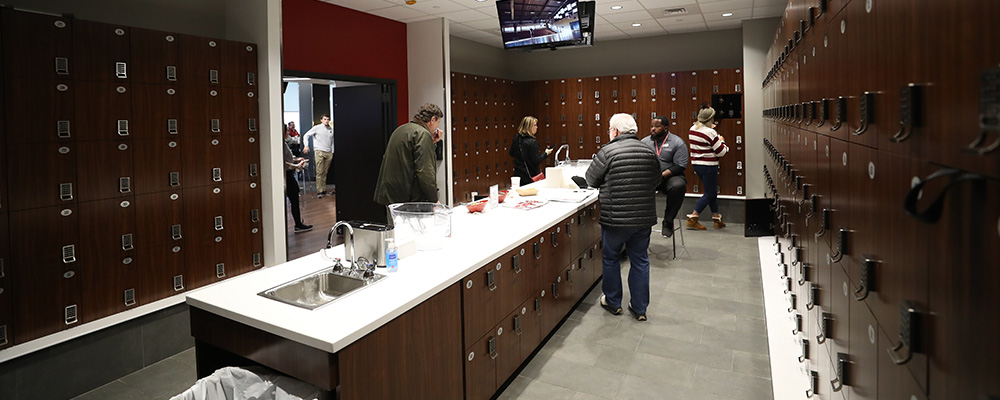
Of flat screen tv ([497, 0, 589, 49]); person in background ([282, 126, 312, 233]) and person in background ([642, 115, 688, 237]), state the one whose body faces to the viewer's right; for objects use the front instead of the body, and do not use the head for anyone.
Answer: person in background ([282, 126, 312, 233])

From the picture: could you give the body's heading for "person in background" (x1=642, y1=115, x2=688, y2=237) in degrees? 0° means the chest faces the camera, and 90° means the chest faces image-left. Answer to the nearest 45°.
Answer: approximately 45°

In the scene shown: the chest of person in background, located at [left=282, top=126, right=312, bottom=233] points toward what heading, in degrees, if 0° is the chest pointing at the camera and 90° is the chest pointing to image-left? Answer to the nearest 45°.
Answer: approximately 270°

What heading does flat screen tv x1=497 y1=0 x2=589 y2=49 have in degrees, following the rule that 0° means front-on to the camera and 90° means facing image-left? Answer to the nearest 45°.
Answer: approximately 0°

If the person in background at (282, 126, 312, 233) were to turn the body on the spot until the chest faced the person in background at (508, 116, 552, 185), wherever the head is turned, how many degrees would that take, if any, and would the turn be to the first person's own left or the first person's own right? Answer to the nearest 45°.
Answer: approximately 45° to the first person's own right
